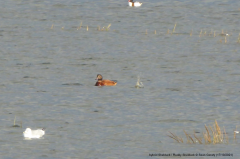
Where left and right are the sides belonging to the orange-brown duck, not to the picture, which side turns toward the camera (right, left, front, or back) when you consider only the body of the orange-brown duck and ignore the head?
left

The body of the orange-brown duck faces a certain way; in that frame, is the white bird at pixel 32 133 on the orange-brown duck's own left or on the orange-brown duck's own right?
on the orange-brown duck's own left
